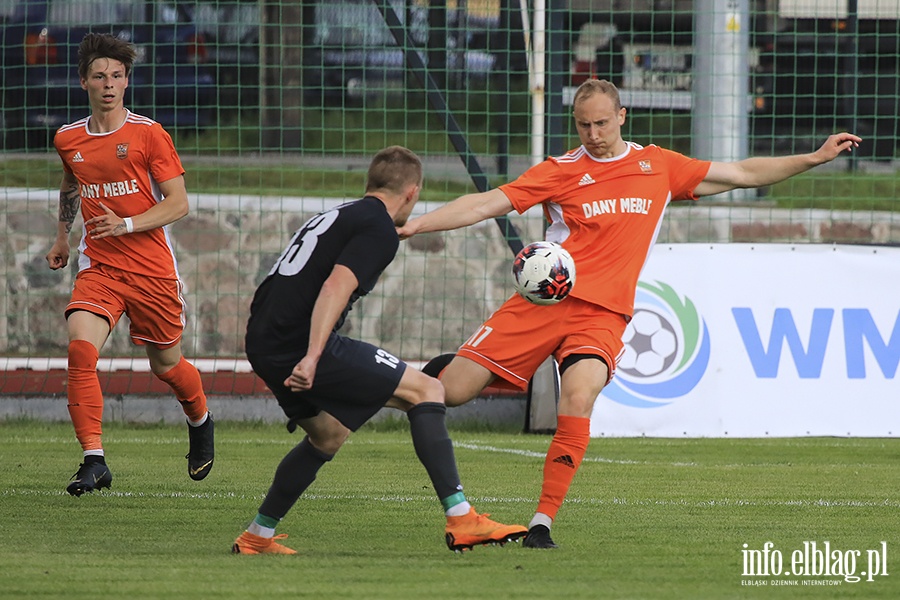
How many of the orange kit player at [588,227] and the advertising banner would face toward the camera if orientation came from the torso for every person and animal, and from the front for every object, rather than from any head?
2

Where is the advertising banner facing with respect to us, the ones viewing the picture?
facing the viewer

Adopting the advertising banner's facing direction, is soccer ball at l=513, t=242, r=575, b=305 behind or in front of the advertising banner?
in front

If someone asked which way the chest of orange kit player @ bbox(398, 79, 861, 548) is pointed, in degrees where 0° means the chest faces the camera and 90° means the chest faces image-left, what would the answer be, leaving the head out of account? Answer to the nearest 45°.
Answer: approximately 0°

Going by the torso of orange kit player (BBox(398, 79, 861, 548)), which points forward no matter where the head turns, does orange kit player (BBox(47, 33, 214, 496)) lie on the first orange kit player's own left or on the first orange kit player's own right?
on the first orange kit player's own right

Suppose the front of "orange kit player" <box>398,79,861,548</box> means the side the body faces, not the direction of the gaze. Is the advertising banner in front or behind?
behind

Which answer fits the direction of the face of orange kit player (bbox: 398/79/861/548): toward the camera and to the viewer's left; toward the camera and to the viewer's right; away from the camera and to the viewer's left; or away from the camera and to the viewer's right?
toward the camera and to the viewer's left
